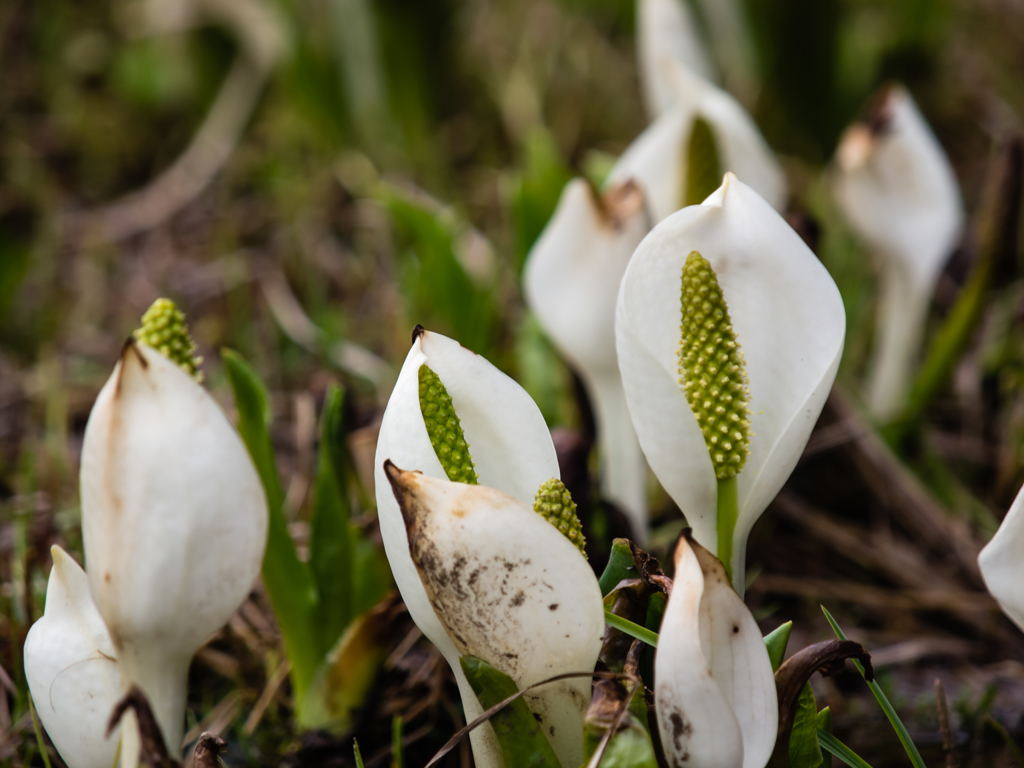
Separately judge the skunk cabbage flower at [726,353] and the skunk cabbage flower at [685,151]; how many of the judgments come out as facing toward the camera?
2

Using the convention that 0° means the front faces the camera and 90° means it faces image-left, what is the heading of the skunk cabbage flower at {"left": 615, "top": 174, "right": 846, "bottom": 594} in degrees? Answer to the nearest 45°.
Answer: approximately 0°

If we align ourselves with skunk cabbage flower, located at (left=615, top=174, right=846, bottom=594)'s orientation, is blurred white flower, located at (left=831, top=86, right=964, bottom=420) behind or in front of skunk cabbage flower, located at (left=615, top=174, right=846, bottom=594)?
behind

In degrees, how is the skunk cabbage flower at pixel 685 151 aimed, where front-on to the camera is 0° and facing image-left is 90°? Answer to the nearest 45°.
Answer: approximately 0°
